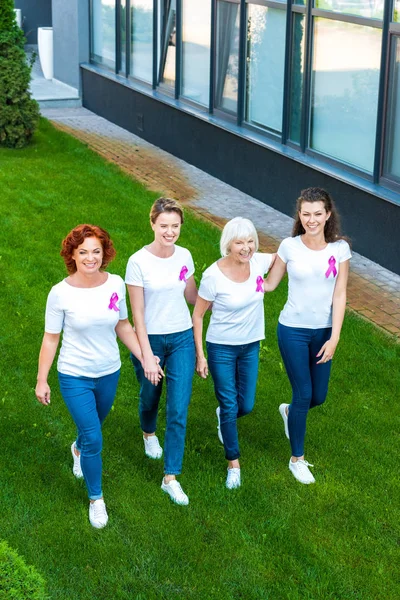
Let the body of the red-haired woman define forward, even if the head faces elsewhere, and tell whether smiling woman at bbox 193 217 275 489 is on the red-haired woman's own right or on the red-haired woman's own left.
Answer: on the red-haired woman's own left

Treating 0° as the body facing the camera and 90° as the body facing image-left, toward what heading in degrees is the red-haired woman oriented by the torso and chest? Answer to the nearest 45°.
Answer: approximately 0°

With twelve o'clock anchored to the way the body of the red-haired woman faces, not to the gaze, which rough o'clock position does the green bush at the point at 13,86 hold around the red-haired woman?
The green bush is roughly at 6 o'clock from the red-haired woman.

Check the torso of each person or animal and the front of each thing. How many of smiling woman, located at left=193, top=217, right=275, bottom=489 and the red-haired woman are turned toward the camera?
2

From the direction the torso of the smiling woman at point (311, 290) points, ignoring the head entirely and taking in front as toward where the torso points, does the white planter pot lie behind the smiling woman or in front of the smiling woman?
behind

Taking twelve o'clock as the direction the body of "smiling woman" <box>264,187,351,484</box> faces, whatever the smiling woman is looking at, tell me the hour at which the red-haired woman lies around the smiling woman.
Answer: The red-haired woman is roughly at 2 o'clock from the smiling woman.

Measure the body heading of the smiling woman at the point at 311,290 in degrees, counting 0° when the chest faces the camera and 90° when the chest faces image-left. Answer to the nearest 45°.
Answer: approximately 0°

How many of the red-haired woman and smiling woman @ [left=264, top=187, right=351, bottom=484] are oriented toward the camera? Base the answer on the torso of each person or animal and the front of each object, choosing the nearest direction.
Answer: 2

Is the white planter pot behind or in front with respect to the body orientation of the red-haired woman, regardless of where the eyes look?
behind

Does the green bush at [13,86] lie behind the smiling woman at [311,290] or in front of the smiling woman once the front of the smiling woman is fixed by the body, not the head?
behind
